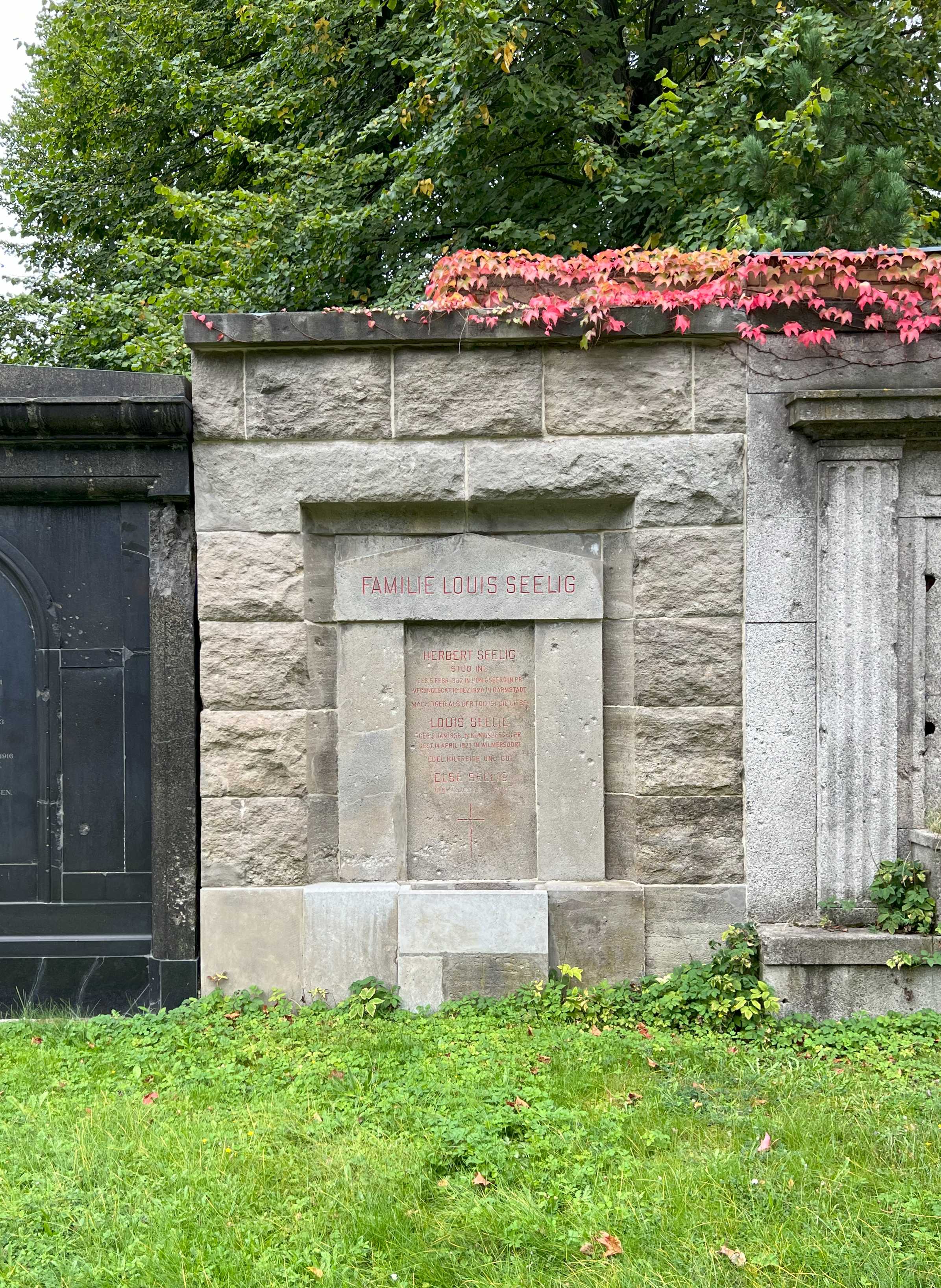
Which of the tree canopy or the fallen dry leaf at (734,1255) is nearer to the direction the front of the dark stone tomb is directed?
the fallen dry leaf

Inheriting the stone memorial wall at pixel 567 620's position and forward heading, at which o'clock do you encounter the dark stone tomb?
The dark stone tomb is roughly at 3 o'clock from the stone memorial wall.

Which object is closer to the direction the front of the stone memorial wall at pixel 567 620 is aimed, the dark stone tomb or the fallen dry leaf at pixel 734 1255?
the fallen dry leaf

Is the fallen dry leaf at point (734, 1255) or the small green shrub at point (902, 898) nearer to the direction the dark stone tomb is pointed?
the fallen dry leaf

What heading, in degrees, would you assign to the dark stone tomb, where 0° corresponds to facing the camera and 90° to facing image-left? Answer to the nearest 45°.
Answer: approximately 0°

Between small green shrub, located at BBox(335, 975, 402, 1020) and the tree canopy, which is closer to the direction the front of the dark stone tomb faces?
the small green shrub

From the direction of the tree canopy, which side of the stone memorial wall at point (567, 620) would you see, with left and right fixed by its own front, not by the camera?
back

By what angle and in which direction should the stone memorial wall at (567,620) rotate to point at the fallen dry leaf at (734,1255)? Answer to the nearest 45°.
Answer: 0° — it already faces it

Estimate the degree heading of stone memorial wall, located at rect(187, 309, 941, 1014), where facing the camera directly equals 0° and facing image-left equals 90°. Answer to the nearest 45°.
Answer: approximately 0°

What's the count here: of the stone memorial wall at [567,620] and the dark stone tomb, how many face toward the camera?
2
